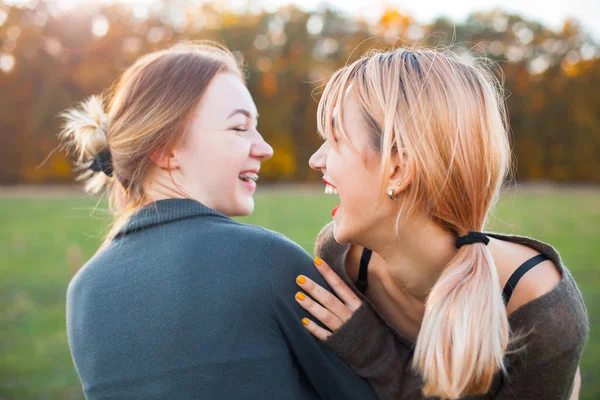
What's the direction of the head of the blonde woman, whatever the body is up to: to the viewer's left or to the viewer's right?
to the viewer's left

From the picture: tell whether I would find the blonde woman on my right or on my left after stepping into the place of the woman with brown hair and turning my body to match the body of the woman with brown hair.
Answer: on my right

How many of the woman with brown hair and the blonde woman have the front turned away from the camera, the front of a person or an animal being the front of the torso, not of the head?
1

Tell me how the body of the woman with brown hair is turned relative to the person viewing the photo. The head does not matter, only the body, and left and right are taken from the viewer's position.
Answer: facing away from the viewer

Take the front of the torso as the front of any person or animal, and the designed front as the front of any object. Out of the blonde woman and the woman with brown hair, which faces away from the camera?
the woman with brown hair

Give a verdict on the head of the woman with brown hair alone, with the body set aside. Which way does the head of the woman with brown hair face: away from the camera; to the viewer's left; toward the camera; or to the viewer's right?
to the viewer's right

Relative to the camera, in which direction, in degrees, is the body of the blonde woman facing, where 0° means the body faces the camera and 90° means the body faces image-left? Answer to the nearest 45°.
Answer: approximately 90°

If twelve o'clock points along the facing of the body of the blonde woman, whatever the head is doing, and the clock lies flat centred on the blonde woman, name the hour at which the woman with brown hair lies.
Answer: The woman with brown hair is roughly at 11 o'clock from the blonde woman.
